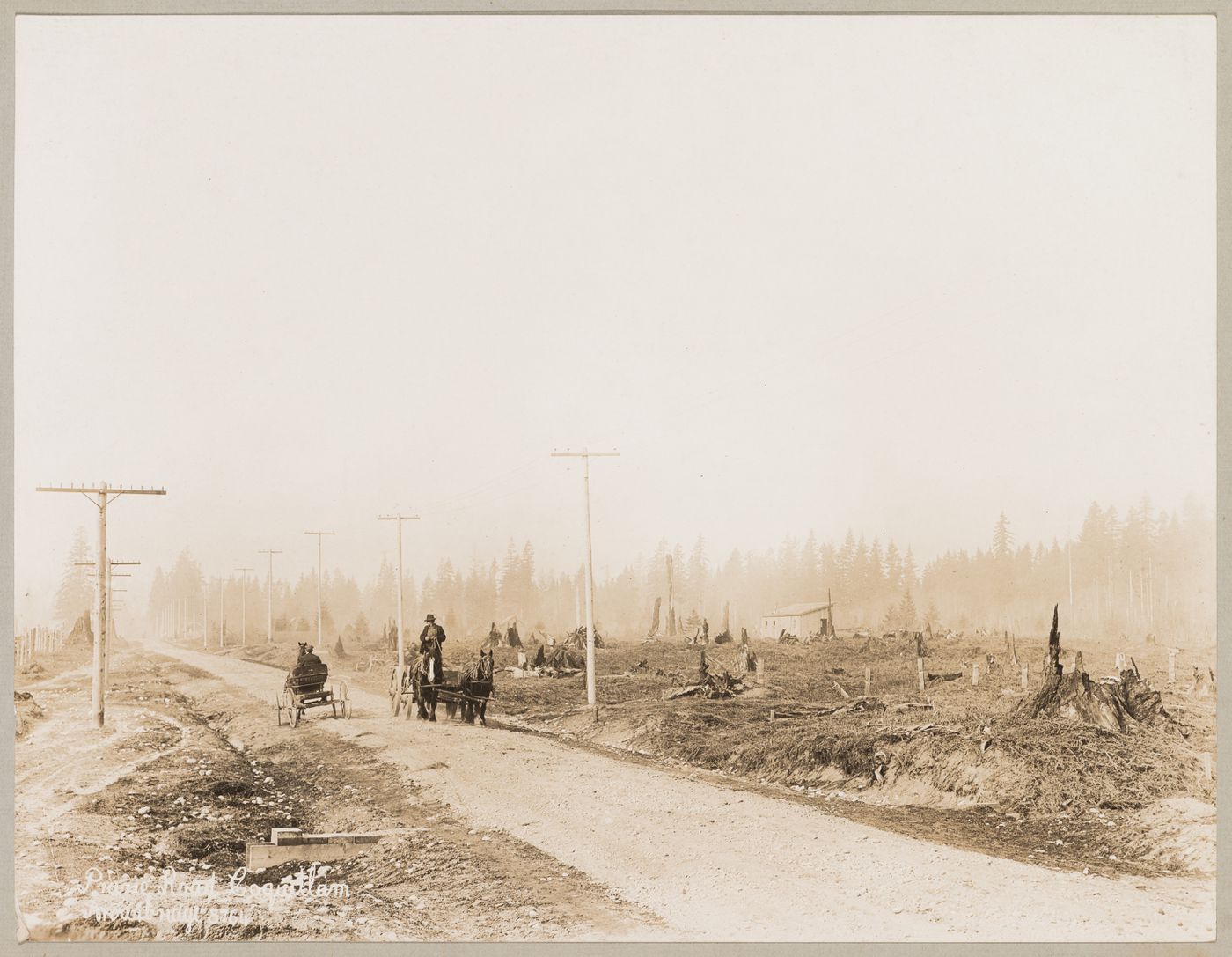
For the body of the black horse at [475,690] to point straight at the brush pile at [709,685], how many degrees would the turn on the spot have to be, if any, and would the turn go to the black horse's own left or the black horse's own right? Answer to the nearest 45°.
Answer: approximately 45° to the black horse's own left

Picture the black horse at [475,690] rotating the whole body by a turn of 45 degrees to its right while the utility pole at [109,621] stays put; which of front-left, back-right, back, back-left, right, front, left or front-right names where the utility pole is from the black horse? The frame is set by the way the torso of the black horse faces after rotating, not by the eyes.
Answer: right

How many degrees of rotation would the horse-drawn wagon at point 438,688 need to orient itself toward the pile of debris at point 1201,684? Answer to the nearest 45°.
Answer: approximately 45° to its left

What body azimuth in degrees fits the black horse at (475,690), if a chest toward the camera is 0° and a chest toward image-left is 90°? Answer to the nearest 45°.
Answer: approximately 315°

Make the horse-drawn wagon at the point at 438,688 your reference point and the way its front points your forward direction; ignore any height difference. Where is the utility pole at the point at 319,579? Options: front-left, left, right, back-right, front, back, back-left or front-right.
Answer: back-right

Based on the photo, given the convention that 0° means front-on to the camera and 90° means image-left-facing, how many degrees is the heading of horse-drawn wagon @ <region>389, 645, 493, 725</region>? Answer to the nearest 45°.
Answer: approximately 315°
